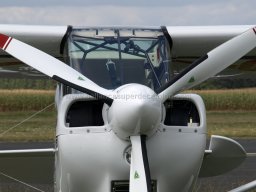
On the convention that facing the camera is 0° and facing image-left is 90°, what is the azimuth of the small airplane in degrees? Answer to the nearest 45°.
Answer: approximately 0°
